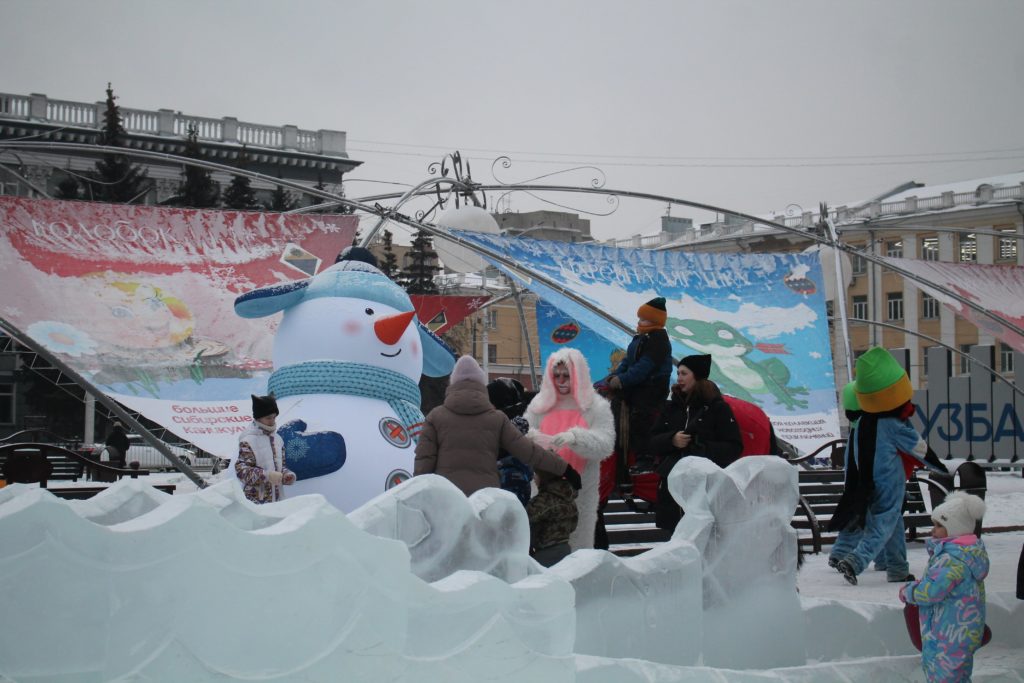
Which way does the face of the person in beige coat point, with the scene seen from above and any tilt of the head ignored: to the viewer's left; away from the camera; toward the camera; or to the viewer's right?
away from the camera

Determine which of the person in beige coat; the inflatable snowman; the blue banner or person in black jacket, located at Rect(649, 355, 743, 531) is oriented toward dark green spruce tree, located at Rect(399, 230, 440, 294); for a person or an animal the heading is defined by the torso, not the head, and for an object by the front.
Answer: the person in beige coat

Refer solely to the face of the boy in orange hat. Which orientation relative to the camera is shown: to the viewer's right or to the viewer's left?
to the viewer's left

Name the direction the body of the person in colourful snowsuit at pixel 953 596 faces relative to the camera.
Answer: to the viewer's left

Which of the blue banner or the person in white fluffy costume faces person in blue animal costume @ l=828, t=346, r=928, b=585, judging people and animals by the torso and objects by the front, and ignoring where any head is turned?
the blue banner

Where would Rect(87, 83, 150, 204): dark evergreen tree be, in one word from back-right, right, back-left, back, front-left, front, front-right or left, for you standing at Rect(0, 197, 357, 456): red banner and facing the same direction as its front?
back

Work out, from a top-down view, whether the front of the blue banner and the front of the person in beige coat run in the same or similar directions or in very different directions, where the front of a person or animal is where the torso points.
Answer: very different directions

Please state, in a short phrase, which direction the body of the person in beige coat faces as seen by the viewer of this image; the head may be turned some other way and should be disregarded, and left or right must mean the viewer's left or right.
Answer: facing away from the viewer

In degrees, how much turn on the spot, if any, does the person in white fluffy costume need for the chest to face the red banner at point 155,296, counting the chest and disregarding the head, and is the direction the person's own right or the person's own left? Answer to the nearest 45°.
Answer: approximately 90° to the person's own right

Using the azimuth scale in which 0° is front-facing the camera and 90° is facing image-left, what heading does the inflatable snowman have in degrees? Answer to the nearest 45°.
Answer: approximately 315°

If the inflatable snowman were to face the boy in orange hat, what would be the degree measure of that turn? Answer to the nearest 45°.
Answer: approximately 45° to its left
